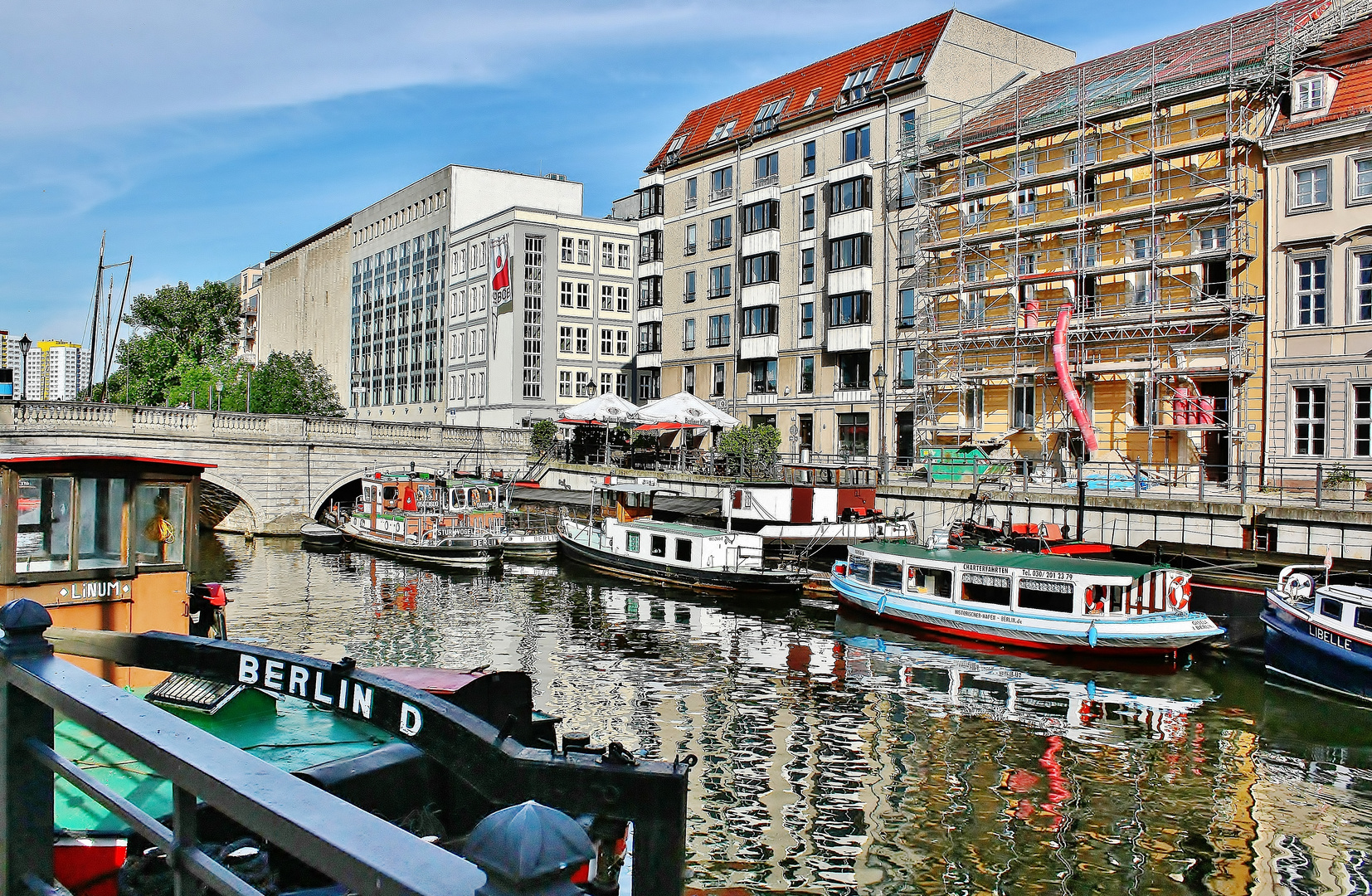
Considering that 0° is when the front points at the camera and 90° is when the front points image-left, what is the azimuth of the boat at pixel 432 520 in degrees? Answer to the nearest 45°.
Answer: approximately 135°

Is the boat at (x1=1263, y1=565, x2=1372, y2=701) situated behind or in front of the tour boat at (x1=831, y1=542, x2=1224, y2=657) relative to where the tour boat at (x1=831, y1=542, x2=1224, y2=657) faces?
behind

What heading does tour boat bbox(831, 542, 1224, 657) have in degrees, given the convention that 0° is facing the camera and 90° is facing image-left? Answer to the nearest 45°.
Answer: approximately 135°

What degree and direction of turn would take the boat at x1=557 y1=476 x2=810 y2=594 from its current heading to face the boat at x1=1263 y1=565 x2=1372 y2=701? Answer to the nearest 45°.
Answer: approximately 180°

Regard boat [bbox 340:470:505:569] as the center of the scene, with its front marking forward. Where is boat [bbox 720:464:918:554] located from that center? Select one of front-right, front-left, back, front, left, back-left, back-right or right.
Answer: back

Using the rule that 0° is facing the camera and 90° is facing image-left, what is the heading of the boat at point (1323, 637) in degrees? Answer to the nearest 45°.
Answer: approximately 135°

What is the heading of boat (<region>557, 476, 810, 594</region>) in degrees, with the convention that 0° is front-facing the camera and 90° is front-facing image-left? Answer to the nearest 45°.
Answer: approximately 135°

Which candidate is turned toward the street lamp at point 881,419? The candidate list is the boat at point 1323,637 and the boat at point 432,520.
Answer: the boat at point 1323,637

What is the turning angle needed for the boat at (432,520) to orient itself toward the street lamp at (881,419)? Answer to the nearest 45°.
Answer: approximately 135° to its right

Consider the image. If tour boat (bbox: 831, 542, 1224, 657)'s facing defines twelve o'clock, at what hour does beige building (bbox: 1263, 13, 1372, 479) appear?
The beige building is roughly at 3 o'clock from the tour boat.

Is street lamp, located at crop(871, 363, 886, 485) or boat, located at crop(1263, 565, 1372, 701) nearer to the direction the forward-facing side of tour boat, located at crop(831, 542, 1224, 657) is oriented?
the street lamp

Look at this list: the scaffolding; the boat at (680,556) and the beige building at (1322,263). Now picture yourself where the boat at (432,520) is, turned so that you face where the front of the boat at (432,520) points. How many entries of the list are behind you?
3
